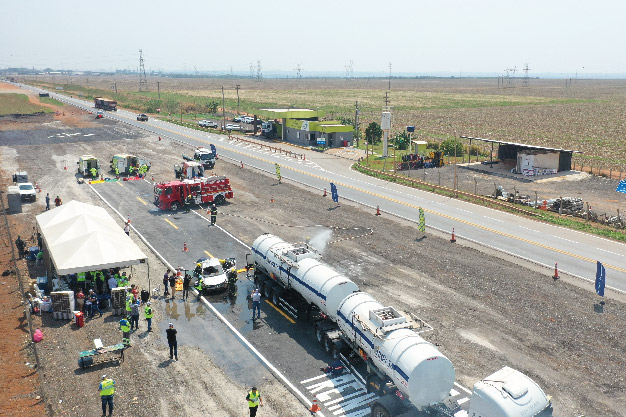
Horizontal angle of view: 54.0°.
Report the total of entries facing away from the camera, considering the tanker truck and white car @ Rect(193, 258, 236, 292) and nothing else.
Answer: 0

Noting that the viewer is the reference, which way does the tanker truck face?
facing the viewer and to the right of the viewer

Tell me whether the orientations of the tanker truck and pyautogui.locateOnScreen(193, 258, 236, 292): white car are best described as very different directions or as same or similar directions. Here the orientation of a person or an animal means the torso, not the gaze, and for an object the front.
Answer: same or similar directions

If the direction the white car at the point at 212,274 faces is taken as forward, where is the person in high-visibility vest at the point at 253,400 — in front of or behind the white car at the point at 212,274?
in front

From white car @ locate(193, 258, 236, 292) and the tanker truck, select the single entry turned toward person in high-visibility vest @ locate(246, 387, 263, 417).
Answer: the white car

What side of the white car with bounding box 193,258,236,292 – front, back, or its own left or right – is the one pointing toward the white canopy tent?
right

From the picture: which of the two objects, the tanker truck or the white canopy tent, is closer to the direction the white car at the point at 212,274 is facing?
the tanker truck

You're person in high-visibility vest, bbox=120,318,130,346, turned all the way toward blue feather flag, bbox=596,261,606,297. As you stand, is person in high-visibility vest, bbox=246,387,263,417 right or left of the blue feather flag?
right

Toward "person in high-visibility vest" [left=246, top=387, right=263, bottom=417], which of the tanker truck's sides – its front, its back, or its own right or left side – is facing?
right

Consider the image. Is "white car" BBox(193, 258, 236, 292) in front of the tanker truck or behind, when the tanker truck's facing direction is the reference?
behind

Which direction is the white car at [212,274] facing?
toward the camera

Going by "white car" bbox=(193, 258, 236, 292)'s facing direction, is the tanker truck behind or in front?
in front

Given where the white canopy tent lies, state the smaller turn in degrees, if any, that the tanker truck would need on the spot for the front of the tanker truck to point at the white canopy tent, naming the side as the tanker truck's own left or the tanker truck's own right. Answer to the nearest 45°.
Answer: approximately 180°
